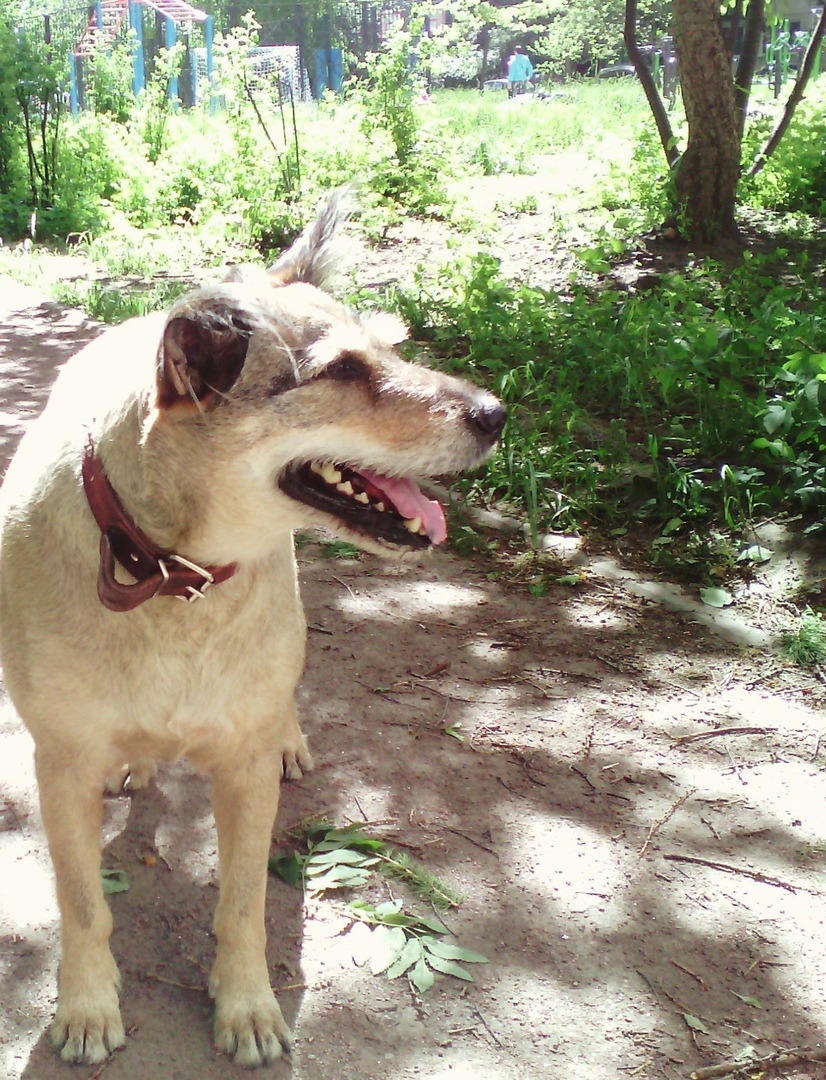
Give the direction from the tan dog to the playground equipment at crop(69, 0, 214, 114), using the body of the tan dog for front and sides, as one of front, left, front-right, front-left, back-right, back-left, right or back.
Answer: back

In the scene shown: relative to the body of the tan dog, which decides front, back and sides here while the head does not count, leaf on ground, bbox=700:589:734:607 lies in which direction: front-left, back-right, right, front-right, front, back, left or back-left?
back-left

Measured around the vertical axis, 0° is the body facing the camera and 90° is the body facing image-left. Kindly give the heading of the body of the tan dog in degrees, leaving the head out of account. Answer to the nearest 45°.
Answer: approximately 0°

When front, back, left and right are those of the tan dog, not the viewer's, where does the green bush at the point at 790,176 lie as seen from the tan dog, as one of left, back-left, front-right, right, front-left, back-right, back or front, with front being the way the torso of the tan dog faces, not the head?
back-left

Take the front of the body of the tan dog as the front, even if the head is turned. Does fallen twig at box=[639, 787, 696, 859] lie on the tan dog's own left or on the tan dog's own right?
on the tan dog's own left

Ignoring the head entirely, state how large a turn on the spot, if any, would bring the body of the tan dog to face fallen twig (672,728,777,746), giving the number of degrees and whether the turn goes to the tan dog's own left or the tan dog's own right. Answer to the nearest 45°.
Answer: approximately 135° to the tan dog's own left
